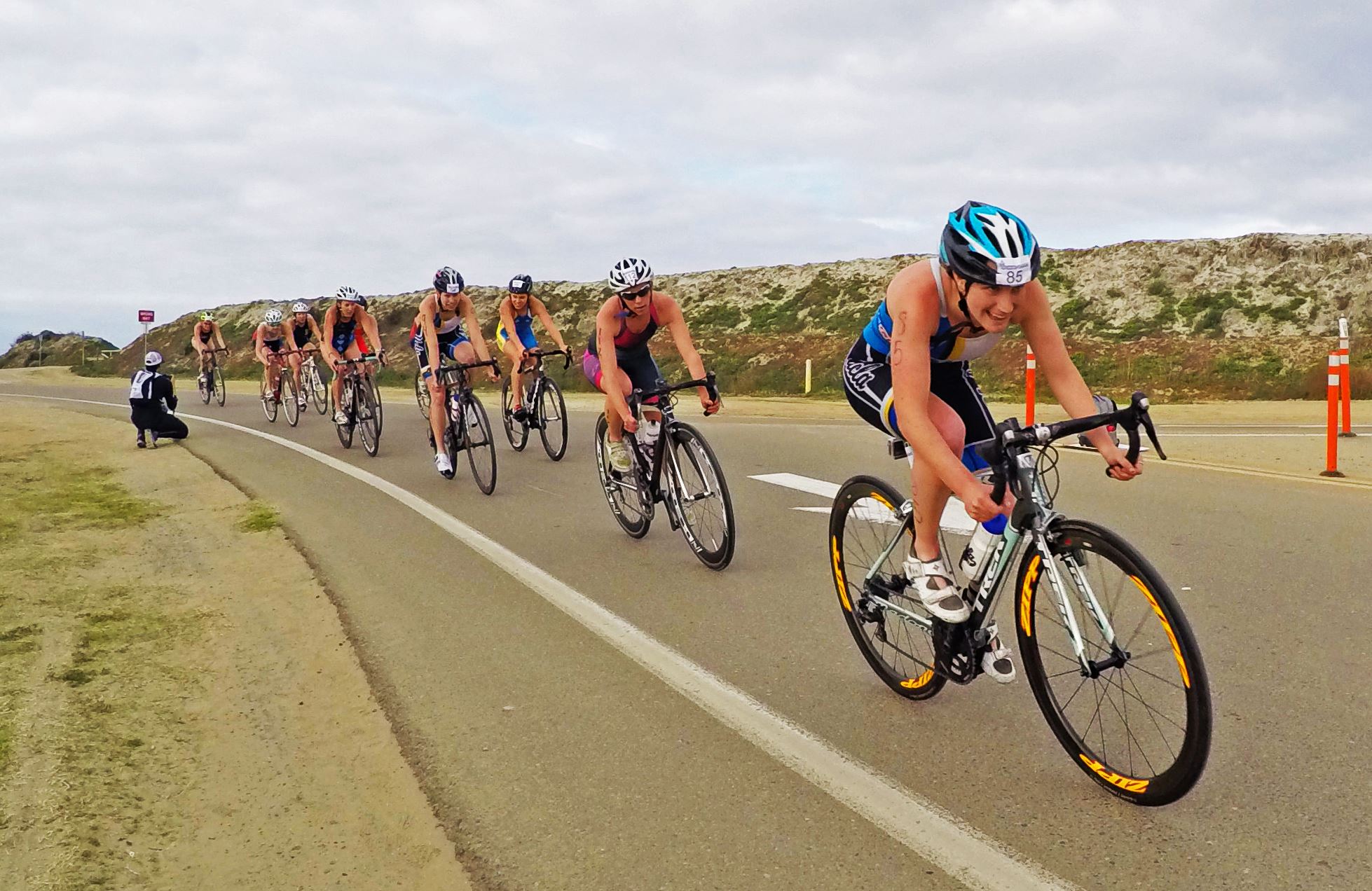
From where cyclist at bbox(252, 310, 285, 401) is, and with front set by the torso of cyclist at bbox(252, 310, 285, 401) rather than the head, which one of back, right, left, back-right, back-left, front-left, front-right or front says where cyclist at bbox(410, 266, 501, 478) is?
front-right

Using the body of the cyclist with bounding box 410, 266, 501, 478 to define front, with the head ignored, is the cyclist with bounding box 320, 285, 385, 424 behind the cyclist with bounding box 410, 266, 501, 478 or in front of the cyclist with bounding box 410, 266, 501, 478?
behind

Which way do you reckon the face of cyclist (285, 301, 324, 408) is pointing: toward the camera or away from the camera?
toward the camera

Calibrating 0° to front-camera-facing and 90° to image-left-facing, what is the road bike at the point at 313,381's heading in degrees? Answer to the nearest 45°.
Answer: approximately 315°

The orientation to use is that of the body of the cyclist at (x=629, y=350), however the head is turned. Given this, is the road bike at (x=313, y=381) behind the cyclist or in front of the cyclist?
behind

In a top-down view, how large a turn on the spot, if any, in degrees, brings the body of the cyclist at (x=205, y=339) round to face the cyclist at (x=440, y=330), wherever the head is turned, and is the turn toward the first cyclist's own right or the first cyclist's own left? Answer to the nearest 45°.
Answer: approximately 45° to the first cyclist's own right

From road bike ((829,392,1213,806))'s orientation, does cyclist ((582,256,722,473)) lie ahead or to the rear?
to the rear

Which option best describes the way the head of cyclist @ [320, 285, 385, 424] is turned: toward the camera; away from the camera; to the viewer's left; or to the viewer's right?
toward the camera

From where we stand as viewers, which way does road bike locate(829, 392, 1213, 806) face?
facing the viewer and to the right of the viewer

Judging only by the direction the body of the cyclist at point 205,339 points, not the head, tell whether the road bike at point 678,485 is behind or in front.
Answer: in front

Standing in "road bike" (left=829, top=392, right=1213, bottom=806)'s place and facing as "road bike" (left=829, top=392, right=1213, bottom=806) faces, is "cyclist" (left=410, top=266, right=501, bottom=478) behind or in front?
behind

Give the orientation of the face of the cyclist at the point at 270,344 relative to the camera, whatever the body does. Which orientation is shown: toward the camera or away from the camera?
toward the camera

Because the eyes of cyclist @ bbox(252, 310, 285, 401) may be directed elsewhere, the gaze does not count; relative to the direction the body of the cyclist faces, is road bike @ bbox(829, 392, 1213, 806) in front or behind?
in front

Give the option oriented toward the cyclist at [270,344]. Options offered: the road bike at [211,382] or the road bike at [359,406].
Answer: the road bike at [211,382]

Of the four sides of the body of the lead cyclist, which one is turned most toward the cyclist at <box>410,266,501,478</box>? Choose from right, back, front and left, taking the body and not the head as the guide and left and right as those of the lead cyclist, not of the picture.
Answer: back
